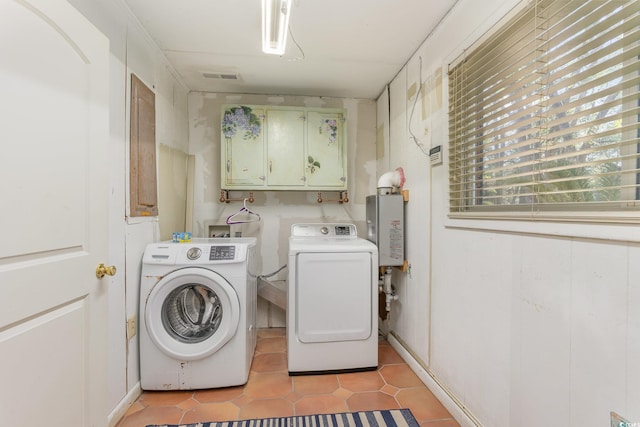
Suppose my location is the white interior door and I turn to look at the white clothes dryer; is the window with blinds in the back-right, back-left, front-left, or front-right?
front-right

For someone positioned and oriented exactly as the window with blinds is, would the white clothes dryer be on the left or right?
on its right

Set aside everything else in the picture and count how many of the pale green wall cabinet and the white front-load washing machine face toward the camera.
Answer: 2

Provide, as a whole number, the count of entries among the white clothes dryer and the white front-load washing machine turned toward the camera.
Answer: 2

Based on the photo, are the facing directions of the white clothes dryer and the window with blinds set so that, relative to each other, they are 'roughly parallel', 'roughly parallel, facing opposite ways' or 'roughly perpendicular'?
roughly perpendicular

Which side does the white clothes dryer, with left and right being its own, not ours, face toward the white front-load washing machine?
right

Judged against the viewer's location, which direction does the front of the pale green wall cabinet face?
facing the viewer

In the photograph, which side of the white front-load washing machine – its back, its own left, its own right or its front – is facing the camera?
front

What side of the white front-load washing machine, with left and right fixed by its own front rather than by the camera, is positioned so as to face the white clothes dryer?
left

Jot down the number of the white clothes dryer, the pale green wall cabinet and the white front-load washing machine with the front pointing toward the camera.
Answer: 3
